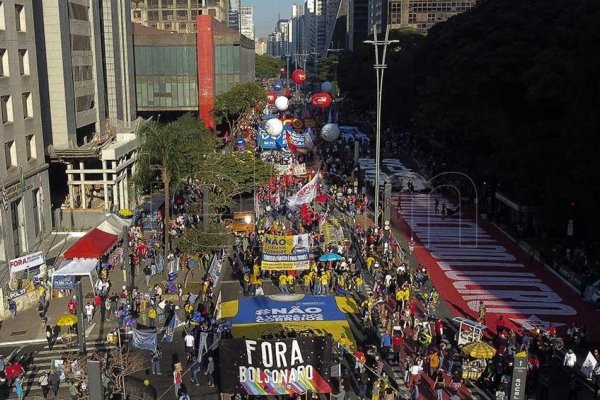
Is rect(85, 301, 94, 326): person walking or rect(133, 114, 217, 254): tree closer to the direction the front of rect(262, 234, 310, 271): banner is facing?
the person walking

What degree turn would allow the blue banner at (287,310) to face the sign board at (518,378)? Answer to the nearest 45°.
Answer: approximately 45° to its left

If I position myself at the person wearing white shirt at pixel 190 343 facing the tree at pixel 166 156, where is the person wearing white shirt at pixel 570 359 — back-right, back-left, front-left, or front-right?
back-right

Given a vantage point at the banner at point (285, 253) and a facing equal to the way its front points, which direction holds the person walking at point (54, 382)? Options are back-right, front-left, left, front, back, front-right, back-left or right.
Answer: front-right

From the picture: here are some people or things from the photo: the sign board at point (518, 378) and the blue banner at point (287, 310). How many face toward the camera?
2

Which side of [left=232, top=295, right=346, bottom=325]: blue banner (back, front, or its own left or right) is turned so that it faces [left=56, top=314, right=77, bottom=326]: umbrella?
right

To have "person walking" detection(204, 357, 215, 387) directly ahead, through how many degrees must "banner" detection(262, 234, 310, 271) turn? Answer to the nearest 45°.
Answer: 0° — it already faces them

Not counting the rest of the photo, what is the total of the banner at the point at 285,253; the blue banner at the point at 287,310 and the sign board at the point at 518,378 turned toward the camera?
3

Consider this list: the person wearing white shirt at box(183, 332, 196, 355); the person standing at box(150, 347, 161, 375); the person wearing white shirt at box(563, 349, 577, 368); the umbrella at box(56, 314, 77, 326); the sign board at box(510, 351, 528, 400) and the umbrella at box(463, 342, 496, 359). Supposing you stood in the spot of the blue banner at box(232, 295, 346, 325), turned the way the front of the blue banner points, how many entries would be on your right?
3

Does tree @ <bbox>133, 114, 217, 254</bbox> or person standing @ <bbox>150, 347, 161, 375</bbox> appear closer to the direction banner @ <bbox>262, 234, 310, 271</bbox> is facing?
the person standing

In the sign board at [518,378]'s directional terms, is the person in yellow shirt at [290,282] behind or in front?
behind

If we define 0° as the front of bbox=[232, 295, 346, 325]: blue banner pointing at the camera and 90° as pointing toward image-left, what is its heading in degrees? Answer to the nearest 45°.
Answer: approximately 0°

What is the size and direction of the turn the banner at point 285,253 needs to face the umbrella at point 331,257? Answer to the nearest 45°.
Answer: approximately 135° to its left

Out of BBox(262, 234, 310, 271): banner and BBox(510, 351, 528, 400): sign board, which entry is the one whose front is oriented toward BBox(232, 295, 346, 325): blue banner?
the banner

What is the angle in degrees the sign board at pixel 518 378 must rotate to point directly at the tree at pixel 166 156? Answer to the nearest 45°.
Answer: approximately 135° to its right
